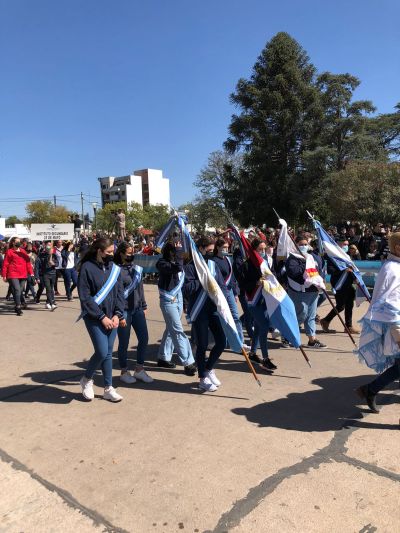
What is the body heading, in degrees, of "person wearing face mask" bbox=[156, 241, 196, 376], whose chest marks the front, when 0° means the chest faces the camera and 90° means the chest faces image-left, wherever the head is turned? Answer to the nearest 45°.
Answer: approximately 315°

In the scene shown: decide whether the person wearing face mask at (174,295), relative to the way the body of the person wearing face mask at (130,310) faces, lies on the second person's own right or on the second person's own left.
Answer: on the second person's own left

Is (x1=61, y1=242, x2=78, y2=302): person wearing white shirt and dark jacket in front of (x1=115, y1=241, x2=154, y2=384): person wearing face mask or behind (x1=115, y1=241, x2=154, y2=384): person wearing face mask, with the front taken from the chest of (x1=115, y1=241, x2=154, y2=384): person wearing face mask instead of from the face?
behind

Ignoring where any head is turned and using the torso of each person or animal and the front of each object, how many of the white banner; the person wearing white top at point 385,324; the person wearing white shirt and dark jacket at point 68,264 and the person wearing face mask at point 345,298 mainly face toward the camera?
2

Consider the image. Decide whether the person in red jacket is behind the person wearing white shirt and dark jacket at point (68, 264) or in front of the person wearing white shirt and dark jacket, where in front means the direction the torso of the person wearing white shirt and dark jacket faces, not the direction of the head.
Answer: in front

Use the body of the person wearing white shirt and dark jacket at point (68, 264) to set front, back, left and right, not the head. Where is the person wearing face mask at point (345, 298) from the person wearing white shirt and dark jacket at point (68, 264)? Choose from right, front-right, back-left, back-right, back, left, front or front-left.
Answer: front-left

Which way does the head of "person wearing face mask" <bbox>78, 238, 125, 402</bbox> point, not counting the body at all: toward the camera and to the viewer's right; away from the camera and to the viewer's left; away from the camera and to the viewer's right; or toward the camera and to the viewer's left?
toward the camera and to the viewer's right

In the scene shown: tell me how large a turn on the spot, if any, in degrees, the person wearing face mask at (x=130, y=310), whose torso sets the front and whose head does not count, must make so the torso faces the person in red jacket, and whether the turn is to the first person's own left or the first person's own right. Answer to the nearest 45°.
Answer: approximately 180°
